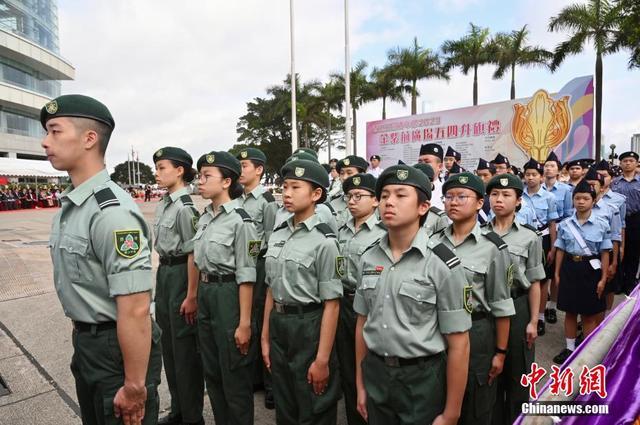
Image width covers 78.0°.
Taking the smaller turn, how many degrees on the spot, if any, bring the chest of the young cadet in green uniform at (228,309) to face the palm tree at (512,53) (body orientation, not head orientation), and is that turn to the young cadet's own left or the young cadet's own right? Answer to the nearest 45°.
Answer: approximately 180°

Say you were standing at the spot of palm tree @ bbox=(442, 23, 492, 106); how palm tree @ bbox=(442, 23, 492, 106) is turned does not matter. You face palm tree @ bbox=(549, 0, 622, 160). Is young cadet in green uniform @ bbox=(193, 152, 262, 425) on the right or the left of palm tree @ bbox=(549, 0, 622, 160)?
right

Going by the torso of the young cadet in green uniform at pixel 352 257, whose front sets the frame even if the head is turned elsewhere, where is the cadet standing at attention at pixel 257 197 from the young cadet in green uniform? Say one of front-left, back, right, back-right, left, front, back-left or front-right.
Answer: right

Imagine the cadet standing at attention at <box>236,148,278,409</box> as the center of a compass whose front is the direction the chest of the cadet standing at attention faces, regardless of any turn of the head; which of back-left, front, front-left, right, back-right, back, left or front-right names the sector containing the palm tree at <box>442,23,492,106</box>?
back

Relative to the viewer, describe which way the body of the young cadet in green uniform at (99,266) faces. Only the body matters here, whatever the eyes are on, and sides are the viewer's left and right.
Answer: facing to the left of the viewer

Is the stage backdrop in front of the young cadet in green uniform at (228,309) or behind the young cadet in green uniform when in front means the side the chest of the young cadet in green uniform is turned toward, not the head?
behind

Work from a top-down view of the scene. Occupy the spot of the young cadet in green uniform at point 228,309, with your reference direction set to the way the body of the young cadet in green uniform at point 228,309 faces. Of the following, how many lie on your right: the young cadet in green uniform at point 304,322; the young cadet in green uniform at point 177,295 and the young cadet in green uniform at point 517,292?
1

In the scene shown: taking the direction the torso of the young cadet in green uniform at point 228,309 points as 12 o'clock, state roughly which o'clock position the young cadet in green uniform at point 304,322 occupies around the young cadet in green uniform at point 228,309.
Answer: the young cadet in green uniform at point 304,322 is roughly at 9 o'clock from the young cadet in green uniform at point 228,309.

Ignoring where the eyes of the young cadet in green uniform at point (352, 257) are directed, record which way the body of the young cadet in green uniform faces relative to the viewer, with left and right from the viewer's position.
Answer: facing the viewer and to the left of the viewer

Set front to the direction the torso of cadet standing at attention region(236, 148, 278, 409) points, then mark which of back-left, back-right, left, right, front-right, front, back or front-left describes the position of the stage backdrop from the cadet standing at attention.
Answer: back

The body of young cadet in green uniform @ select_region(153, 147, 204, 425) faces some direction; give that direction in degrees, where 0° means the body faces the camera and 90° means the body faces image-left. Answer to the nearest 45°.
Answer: approximately 45°
